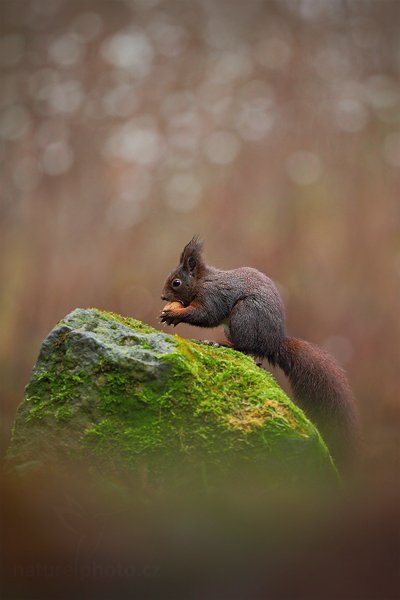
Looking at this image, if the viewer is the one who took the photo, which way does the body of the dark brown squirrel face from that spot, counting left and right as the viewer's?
facing to the left of the viewer
